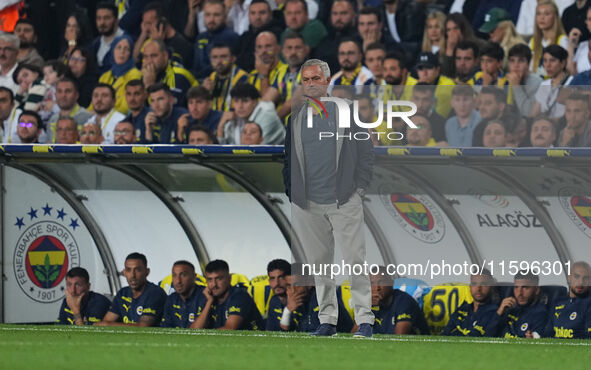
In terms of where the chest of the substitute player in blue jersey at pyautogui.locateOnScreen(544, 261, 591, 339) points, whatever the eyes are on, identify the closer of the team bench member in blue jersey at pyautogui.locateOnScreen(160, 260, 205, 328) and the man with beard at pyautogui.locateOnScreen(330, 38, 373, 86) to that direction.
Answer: the team bench member in blue jersey

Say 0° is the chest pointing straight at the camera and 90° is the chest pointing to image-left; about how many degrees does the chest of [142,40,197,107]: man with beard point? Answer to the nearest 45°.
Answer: approximately 45°

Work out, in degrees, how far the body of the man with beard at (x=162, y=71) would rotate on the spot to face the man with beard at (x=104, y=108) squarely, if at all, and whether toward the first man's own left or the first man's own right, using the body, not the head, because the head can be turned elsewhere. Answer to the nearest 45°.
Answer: approximately 45° to the first man's own right

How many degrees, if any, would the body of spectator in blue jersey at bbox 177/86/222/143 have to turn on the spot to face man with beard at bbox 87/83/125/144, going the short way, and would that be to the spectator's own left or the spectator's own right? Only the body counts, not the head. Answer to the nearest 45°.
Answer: approximately 90° to the spectator's own right
